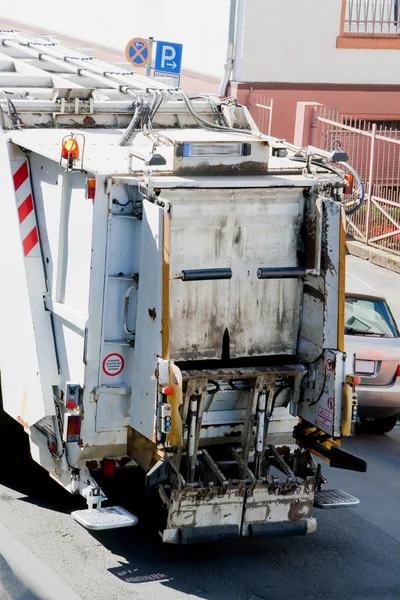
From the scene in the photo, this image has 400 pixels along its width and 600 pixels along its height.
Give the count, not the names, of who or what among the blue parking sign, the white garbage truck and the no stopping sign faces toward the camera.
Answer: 2

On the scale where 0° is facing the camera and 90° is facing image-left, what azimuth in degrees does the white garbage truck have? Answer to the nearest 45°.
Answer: approximately 135°

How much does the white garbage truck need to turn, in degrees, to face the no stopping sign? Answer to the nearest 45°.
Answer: approximately 45° to its right

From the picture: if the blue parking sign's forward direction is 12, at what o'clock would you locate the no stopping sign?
The no stopping sign is roughly at 4 o'clock from the blue parking sign.

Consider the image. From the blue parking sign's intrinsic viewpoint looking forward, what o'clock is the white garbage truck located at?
The white garbage truck is roughly at 12 o'clock from the blue parking sign.

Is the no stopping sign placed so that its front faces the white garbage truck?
yes

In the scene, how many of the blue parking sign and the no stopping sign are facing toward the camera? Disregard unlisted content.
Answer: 2

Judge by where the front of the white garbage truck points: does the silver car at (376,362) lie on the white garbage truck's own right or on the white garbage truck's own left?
on the white garbage truck's own right
